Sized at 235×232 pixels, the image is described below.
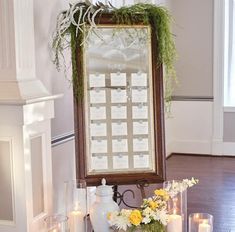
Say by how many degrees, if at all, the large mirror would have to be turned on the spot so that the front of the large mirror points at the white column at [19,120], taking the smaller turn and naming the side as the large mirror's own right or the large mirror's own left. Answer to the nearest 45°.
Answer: approximately 45° to the large mirror's own right

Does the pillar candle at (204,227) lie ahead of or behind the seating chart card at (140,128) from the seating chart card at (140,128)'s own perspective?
ahead

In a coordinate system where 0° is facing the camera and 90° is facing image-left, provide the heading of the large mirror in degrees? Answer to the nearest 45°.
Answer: approximately 0°
